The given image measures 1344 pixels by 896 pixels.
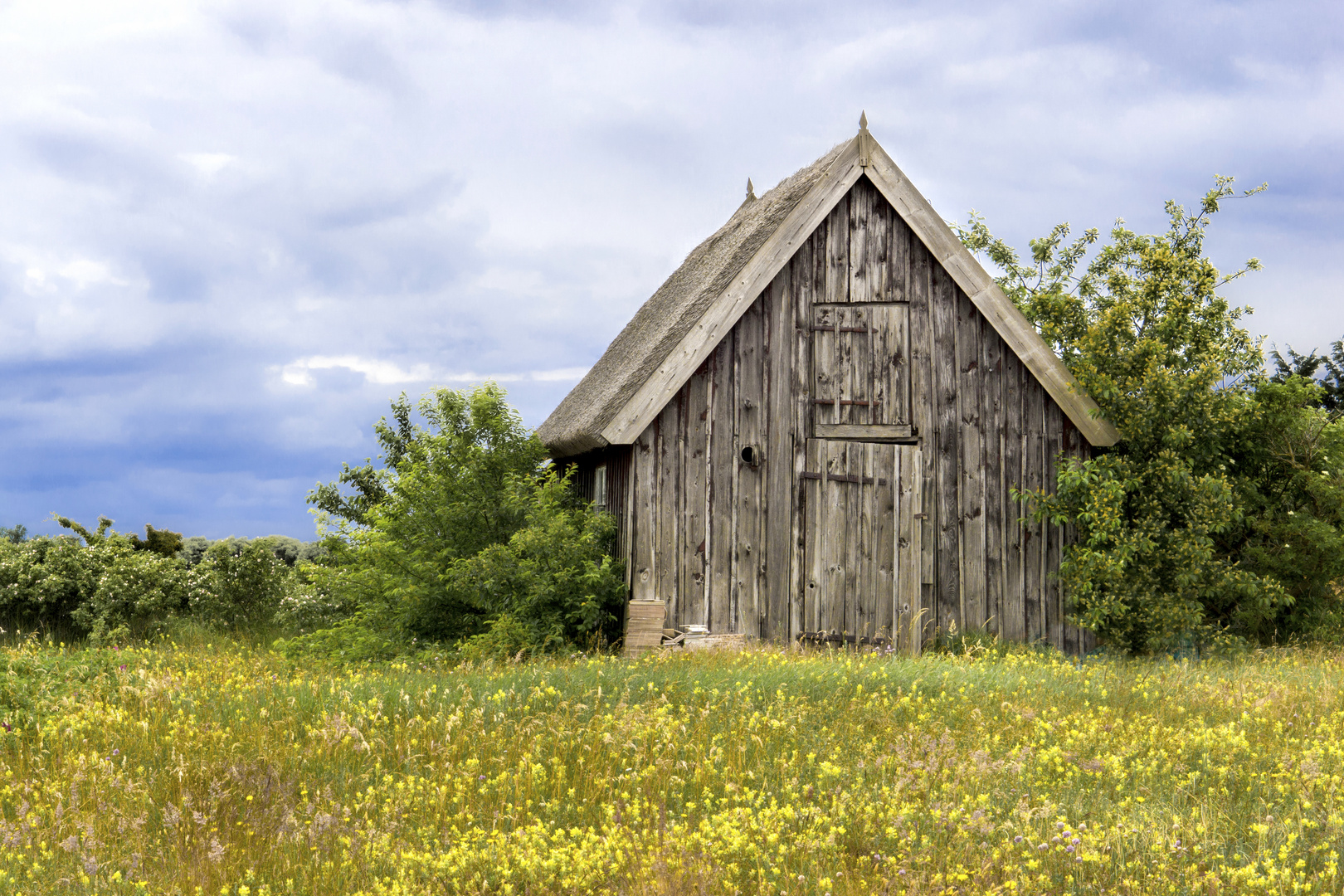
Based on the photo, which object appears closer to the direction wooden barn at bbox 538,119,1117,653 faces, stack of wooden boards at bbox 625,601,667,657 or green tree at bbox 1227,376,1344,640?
the stack of wooden boards

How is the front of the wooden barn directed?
toward the camera

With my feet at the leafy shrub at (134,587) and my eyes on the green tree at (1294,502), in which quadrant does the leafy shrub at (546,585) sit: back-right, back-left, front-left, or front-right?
front-right

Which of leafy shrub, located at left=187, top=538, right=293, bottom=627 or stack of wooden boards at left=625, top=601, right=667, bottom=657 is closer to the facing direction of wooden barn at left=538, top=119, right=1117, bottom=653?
the stack of wooden boards

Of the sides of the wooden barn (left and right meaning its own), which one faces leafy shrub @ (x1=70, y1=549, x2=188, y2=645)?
right

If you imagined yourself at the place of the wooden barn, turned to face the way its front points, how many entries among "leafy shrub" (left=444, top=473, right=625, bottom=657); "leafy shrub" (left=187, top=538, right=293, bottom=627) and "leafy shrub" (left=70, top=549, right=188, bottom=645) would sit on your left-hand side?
0

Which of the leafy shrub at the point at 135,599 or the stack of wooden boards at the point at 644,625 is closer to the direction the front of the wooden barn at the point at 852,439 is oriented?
the stack of wooden boards

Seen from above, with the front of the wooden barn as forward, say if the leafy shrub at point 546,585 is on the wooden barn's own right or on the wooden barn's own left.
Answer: on the wooden barn's own right

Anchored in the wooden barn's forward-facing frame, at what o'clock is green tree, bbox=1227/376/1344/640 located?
The green tree is roughly at 8 o'clock from the wooden barn.

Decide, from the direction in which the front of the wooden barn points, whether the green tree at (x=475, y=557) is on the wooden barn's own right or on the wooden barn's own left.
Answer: on the wooden barn's own right

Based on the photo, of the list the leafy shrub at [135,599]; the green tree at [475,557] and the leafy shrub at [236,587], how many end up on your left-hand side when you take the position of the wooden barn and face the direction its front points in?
0
